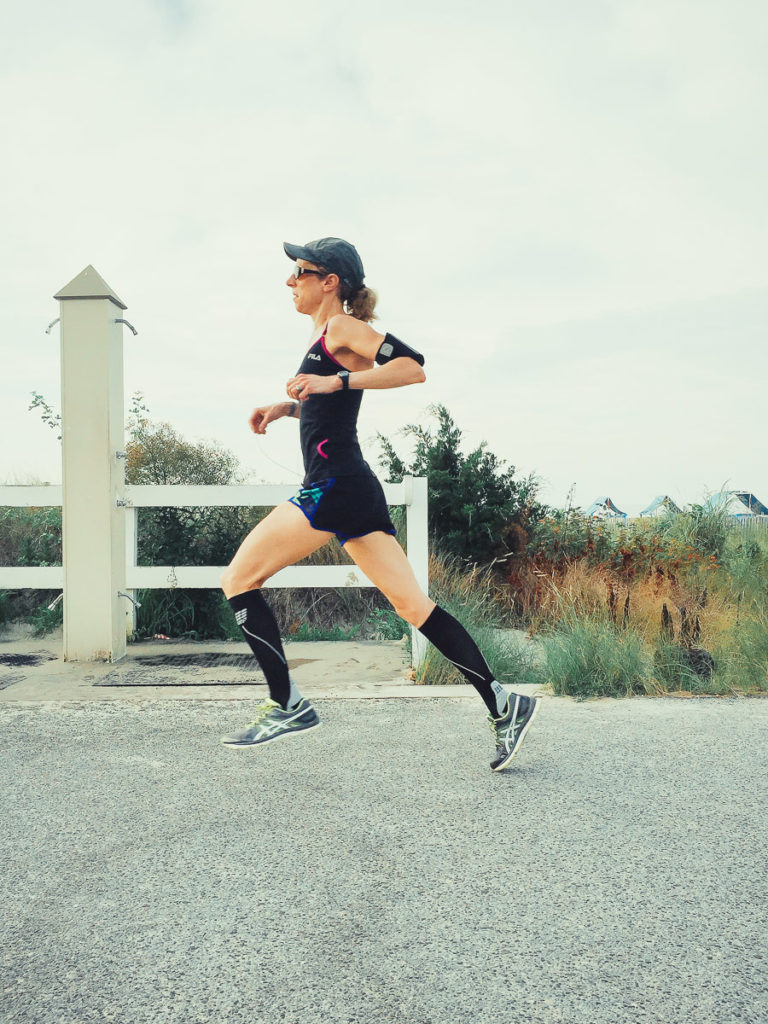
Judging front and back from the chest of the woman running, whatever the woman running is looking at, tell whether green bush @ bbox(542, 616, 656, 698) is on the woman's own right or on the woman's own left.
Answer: on the woman's own right

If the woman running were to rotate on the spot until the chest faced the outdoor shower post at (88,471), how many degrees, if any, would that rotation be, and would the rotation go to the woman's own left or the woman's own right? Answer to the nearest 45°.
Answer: approximately 45° to the woman's own right

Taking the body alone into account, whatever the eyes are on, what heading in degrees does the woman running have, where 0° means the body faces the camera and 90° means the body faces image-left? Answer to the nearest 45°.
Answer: approximately 90°

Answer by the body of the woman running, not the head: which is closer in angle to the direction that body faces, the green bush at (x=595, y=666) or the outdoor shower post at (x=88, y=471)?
the outdoor shower post

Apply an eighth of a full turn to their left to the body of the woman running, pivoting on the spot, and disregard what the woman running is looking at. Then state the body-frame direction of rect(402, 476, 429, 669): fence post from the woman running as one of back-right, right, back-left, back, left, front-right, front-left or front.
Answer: back-right

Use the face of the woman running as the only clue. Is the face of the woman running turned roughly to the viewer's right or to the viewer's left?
to the viewer's left
